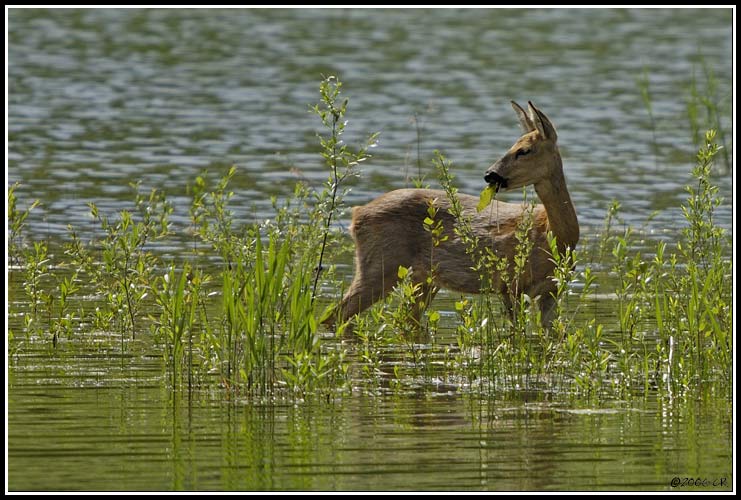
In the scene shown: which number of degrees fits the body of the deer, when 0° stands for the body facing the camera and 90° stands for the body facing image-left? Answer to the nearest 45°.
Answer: approximately 270°
